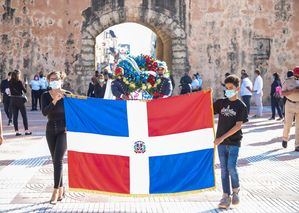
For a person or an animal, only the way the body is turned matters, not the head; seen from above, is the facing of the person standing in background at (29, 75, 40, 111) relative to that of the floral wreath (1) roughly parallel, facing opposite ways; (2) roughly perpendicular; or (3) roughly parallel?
roughly parallel

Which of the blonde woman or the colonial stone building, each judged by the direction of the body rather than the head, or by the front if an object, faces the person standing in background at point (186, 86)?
the colonial stone building

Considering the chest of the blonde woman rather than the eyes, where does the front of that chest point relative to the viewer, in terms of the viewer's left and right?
facing the viewer

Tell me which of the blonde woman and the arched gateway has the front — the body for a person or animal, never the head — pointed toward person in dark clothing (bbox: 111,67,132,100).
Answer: the arched gateway

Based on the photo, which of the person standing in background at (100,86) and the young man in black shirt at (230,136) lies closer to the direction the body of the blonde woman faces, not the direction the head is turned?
the young man in black shirt

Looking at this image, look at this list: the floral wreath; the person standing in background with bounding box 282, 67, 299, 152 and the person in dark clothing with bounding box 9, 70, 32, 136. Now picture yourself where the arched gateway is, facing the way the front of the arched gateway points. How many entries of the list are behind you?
0

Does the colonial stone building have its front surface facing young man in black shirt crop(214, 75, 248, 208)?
yes

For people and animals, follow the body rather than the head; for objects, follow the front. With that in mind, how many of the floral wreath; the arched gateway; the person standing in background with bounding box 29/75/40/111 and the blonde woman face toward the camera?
4

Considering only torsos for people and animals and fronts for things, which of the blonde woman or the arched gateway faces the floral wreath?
the arched gateway

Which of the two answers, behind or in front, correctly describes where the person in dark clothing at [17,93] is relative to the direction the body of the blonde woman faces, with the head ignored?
behind

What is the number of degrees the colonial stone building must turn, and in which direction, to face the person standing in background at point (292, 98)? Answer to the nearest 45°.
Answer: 0° — it already faces them

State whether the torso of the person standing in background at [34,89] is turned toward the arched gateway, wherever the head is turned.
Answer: no

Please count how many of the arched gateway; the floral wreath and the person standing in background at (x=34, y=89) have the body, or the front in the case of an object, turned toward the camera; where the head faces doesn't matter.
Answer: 3

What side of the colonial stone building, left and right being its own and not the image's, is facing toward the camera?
front

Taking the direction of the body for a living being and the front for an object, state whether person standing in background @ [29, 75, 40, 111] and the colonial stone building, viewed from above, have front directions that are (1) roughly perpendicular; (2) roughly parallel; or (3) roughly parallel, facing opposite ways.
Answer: roughly parallel

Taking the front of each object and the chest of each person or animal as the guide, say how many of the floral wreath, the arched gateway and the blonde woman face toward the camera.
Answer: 3
